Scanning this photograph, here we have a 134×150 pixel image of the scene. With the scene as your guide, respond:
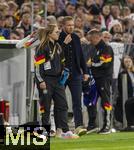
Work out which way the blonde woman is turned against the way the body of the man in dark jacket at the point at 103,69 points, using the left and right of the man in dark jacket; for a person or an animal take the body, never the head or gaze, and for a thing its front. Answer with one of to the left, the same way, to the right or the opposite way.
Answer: to the left

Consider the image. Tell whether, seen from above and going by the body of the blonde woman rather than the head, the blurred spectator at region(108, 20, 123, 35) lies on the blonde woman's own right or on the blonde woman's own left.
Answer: on the blonde woman's own left

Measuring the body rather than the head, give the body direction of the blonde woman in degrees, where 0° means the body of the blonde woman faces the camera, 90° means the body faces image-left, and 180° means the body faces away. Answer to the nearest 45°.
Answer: approximately 315°

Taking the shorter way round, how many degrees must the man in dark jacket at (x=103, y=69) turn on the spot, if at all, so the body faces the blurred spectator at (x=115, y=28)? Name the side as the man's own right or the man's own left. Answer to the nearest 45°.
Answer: approximately 135° to the man's own right

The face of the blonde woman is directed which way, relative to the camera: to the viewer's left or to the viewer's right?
to the viewer's right

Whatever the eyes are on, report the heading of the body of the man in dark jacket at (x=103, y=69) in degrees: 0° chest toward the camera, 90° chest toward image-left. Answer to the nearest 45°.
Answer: approximately 45°

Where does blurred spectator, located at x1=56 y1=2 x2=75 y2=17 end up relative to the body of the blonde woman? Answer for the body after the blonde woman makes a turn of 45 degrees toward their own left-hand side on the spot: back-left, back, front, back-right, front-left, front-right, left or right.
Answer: left

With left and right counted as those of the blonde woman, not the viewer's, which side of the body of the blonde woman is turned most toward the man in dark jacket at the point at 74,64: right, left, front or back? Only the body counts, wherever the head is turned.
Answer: left
